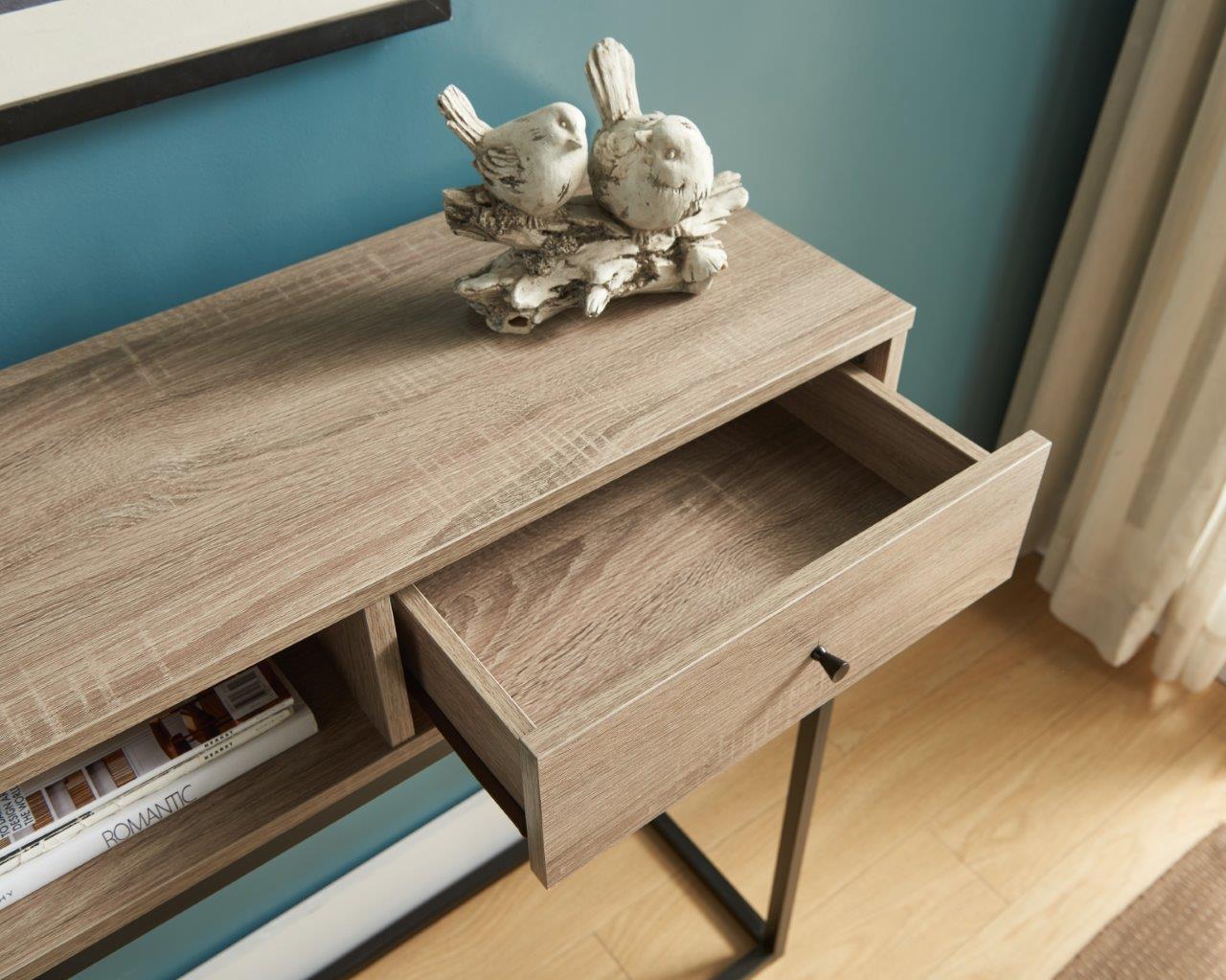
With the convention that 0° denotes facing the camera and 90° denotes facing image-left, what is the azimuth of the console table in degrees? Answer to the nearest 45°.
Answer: approximately 315°

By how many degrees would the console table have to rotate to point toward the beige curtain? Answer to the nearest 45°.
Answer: approximately 90° to its left

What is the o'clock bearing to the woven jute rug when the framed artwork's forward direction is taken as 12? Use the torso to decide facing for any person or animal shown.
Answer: The woven jute rug is roughly at 11 o'clock from the framed artwork.

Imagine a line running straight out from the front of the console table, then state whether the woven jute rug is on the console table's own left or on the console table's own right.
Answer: on the console table's own left

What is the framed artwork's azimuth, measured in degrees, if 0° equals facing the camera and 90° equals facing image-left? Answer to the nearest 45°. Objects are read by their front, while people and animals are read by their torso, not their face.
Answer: approximately 315°
